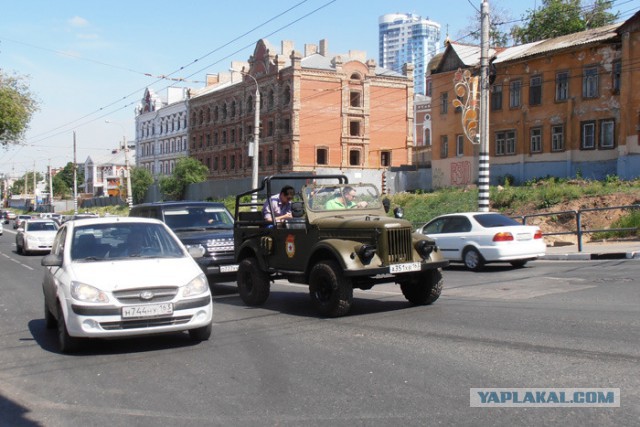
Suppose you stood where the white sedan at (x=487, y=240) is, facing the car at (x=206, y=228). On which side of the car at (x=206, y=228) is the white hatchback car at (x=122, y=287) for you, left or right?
left

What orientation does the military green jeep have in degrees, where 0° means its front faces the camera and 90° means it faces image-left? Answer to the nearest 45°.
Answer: approximately 315°

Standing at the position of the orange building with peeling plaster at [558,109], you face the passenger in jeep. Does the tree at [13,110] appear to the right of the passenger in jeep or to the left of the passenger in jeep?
right

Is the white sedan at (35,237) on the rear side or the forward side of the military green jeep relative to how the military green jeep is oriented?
on the rear side

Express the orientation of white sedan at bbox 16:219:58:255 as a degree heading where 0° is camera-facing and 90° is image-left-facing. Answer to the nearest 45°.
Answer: approximately 315°

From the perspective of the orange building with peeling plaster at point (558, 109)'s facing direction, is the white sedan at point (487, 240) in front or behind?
in front

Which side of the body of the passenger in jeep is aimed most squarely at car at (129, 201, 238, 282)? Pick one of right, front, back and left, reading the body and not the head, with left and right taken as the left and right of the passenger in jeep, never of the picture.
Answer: back

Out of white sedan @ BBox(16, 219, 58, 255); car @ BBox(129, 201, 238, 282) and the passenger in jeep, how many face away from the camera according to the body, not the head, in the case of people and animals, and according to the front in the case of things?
0

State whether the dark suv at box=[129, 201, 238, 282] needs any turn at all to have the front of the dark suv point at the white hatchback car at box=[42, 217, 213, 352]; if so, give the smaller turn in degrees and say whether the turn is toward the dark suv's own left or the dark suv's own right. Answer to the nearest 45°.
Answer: approximately 45° to the dark suv's own right

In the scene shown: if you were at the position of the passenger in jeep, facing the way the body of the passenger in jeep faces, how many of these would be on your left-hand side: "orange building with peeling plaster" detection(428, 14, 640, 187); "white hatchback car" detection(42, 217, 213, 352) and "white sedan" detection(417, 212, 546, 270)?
2

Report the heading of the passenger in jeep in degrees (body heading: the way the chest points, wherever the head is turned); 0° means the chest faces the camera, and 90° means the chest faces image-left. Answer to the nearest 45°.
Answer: approximately 315°
